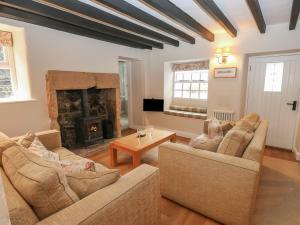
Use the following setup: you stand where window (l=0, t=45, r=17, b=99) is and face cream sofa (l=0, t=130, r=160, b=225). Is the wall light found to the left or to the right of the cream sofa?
left

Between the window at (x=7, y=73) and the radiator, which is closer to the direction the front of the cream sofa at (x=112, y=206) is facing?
the radiator

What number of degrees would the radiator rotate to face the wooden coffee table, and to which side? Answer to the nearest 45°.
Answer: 0° — it already faces it

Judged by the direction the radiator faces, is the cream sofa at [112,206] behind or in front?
in front

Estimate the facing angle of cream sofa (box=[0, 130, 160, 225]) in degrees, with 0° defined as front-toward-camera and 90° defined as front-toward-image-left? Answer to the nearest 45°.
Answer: approximately 225°

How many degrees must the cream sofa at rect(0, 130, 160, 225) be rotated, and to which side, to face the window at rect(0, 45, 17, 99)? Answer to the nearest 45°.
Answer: approximately 90° to its left

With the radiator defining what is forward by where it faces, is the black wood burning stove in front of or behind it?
in front

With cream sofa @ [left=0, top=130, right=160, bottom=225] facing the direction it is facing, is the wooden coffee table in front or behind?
in front

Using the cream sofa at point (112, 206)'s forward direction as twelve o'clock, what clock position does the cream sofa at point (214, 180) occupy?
The cream sofa at point (214, 180) is roughly at 1 o'clock from the cream sofa at point (112, 206).

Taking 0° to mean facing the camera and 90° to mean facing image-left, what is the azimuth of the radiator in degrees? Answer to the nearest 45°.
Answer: approximately 45°
